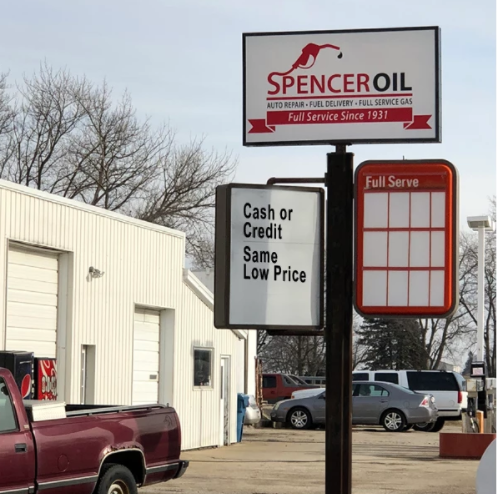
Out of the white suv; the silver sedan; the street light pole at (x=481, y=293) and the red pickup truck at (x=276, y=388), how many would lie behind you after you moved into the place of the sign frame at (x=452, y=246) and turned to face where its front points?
4

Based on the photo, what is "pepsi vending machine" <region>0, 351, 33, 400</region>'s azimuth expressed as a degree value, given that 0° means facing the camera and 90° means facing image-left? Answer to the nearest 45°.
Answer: approximately 315°

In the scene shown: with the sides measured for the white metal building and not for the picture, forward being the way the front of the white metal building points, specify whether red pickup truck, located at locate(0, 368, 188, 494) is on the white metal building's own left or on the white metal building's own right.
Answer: on the white metal building's own right
